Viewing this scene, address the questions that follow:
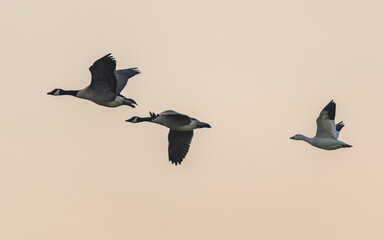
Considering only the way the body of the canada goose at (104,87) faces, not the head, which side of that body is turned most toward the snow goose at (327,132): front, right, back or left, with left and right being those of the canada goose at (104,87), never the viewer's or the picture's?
back

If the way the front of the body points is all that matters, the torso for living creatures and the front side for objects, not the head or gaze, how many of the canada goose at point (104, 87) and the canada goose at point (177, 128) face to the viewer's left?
2

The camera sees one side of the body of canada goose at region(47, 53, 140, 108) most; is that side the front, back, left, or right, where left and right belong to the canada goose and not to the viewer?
left

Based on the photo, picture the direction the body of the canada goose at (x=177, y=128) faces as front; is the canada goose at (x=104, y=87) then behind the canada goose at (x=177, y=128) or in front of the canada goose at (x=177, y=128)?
in front

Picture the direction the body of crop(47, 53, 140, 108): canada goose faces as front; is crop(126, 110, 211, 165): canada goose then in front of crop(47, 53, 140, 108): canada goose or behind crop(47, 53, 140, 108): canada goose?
behind

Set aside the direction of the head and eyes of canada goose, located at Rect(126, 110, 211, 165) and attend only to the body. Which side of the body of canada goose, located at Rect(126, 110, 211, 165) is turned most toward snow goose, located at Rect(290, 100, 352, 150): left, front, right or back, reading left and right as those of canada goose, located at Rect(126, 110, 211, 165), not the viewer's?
back

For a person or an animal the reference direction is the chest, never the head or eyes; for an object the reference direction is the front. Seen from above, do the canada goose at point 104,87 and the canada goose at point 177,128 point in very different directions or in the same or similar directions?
same or similar directions

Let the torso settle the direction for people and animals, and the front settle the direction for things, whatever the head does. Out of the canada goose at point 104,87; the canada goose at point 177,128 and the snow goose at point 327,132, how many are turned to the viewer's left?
3

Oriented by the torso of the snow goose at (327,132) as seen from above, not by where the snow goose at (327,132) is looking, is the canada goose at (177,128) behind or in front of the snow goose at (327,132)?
in front

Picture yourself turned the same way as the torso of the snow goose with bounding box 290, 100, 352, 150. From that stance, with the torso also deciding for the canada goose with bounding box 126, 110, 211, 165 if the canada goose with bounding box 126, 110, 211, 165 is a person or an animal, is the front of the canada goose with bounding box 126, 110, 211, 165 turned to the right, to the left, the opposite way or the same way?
the same way

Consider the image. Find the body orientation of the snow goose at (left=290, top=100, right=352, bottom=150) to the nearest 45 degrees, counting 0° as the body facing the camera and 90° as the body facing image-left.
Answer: approximately 90°

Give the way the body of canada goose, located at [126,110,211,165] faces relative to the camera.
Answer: to the viewer's left

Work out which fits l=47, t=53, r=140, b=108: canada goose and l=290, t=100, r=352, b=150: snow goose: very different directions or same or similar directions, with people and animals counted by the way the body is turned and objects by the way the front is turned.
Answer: same or similar directions
